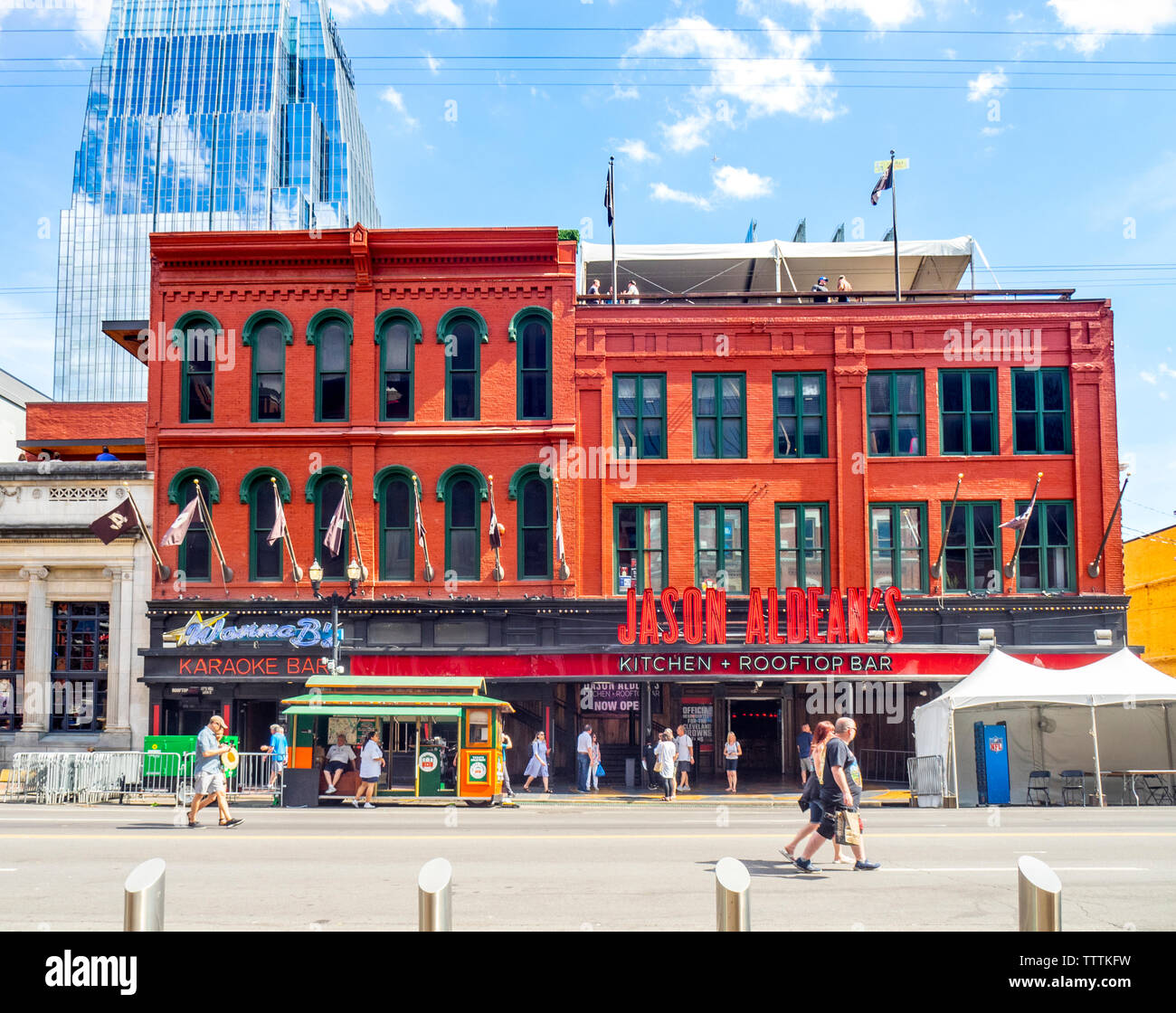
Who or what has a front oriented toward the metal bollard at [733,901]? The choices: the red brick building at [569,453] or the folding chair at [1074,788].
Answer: the red brick building

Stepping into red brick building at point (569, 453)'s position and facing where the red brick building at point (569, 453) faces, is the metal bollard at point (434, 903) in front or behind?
in front

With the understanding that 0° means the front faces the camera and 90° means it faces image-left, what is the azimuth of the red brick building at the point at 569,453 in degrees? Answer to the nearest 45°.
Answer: approximately 0°
